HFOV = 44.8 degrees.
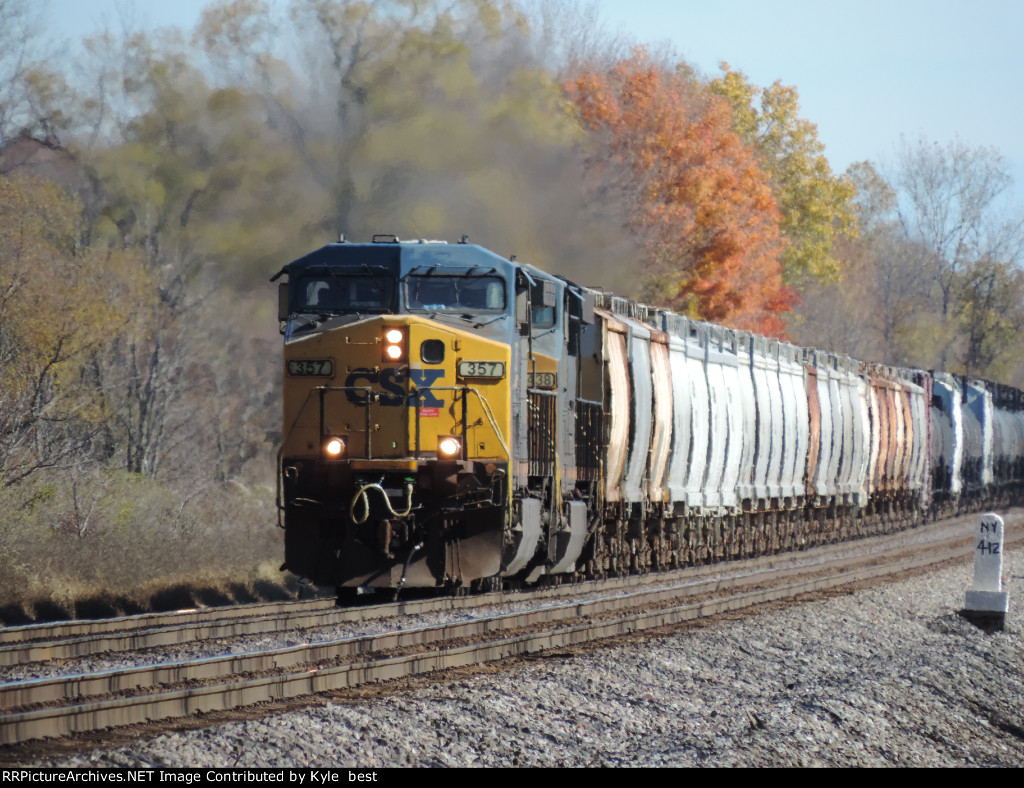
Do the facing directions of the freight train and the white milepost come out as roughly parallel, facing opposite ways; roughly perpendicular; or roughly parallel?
roughly parallel

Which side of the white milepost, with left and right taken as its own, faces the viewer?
front

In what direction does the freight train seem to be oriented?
toward the camera

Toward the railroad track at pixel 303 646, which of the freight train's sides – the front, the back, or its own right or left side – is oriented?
front

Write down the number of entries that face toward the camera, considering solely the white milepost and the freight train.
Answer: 2

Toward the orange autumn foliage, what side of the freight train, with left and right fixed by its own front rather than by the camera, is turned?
back

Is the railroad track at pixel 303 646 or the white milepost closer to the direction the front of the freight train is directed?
the railroad track

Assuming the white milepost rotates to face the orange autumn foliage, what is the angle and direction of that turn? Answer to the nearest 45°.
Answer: approximately 180°

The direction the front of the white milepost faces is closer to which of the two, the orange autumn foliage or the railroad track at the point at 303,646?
the railroad track

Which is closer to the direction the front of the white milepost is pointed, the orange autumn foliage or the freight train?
the freight train
